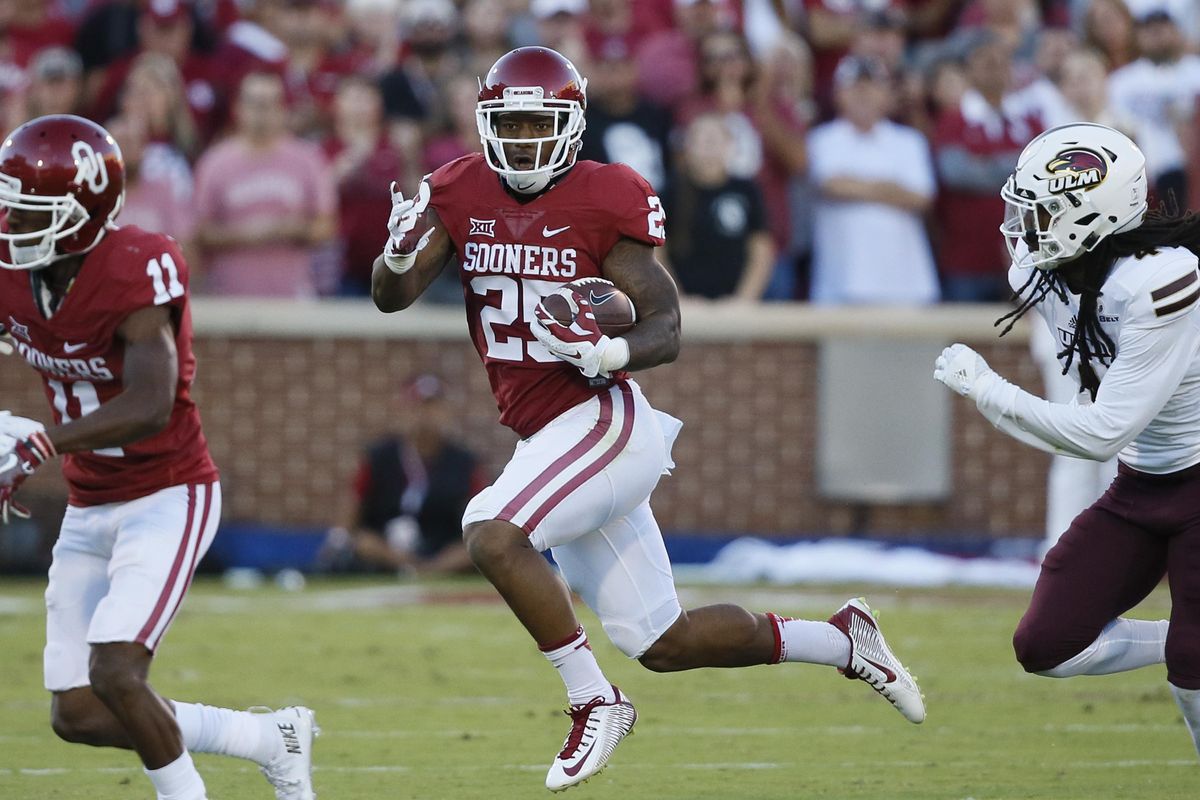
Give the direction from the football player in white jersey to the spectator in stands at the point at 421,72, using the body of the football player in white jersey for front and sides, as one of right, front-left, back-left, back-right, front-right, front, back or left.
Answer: right

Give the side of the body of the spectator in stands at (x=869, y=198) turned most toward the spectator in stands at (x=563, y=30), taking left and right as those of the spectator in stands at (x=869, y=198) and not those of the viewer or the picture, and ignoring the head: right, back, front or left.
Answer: right

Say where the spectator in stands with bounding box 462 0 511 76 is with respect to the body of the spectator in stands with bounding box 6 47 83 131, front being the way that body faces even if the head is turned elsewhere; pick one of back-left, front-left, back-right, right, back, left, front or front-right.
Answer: left

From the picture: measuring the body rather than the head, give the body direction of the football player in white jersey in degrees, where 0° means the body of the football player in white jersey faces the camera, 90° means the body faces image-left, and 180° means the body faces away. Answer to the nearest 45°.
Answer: approximately 45°

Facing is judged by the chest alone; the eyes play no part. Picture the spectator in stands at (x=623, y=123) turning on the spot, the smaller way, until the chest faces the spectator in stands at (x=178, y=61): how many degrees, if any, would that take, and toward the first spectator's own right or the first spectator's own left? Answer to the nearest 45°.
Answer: approximately 90° to the first spectator's own right

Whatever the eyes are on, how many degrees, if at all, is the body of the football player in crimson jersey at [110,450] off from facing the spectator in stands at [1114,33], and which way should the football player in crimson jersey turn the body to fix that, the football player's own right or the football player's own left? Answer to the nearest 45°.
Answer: approximately 180°

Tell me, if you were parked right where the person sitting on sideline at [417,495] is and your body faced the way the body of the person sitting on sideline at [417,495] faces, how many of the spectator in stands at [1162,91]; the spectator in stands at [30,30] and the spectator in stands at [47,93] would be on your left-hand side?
1

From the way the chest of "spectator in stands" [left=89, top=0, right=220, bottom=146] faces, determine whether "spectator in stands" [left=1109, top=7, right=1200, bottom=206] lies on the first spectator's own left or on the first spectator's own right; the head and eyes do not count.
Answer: on the first spectator's own left
